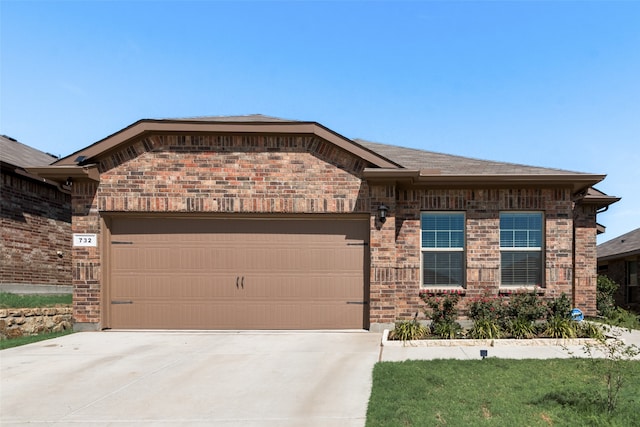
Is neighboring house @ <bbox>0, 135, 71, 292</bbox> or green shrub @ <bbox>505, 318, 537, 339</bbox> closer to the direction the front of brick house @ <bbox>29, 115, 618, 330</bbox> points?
the green shrub

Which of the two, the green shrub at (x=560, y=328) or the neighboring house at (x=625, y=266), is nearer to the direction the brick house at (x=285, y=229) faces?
the green shrub

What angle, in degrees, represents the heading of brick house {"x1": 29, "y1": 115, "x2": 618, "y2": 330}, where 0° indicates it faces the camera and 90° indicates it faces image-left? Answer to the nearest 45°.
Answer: approximately 0°

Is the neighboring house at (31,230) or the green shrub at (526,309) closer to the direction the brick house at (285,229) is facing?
the green shrub
